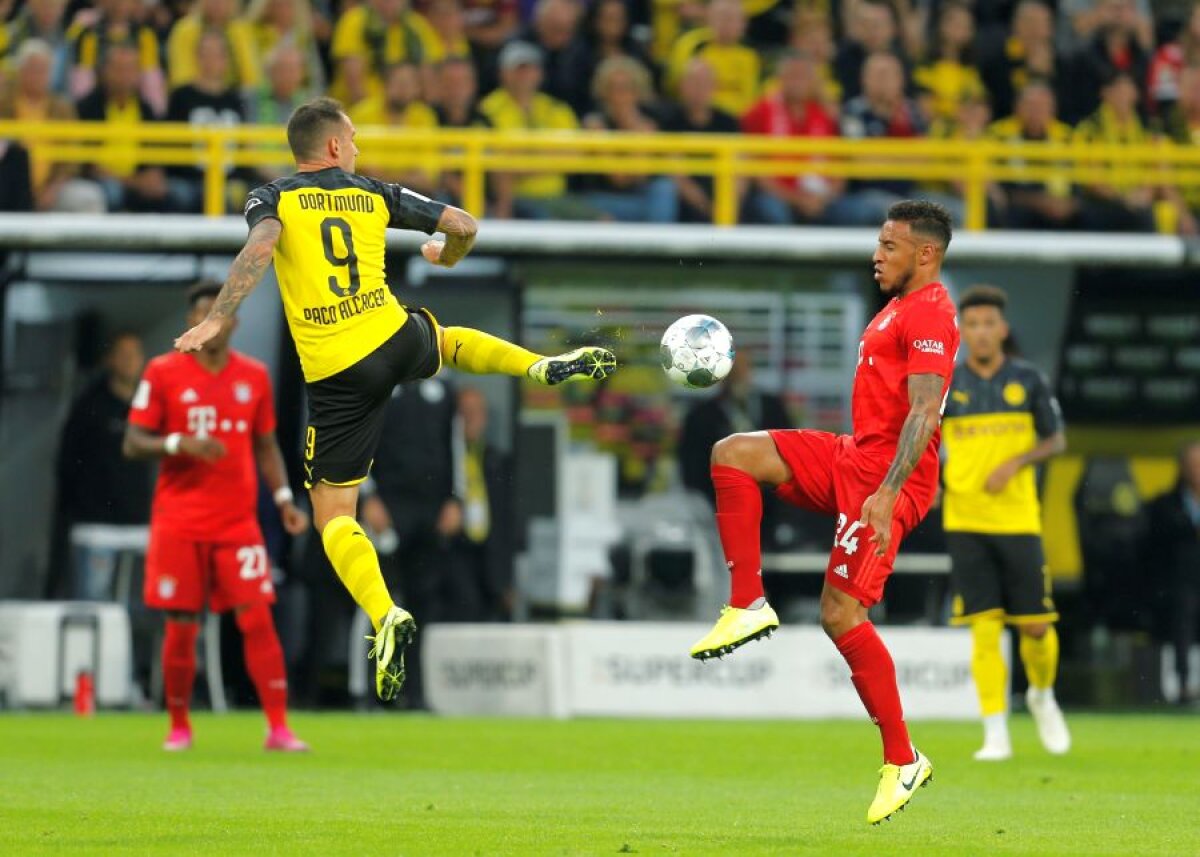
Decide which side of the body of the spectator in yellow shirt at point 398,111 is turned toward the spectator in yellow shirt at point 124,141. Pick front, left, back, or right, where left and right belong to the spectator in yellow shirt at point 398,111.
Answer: right

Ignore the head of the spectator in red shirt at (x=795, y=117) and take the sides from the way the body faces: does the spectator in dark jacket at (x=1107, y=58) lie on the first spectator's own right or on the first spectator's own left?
on the first spectator's own left

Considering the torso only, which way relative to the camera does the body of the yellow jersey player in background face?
toward the camera

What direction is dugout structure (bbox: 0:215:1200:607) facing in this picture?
toward the camera

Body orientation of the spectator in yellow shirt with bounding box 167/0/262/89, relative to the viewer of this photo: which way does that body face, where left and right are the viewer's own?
facing the viewer

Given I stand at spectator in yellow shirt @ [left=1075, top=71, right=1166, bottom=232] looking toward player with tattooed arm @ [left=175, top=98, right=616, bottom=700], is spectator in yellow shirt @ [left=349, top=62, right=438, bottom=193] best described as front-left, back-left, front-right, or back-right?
front-right

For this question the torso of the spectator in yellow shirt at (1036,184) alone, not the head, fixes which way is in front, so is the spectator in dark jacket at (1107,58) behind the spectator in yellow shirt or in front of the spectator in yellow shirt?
behind

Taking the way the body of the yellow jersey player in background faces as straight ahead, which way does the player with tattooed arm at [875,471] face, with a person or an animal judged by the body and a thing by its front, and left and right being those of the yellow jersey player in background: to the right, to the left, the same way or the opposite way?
to the right

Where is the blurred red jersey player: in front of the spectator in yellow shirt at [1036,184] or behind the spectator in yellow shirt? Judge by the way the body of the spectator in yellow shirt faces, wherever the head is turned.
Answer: in front

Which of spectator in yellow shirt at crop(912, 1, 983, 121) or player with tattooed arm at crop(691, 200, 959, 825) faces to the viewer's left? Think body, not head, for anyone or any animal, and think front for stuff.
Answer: the player with tattooed arm

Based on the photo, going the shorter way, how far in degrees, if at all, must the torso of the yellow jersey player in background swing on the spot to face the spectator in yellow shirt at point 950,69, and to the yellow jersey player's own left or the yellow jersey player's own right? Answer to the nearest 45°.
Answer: approximately 180°

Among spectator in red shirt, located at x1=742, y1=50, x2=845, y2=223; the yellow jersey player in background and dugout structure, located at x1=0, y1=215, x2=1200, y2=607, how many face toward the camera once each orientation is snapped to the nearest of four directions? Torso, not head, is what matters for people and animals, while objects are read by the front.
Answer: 3

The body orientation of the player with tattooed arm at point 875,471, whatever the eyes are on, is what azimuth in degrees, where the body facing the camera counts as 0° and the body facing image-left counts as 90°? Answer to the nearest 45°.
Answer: approximately 90°

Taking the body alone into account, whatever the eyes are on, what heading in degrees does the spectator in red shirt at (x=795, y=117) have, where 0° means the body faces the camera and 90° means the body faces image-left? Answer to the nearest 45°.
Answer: approximately 0°

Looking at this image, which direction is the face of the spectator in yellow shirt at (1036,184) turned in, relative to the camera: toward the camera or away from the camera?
toward the camera
